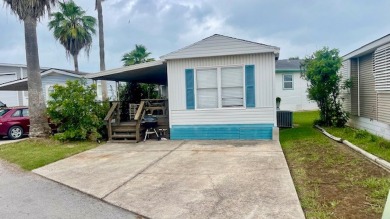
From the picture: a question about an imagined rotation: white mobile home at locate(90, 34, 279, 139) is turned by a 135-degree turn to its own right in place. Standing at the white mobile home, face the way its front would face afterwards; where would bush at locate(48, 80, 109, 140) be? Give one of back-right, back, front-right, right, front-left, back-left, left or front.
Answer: front-left

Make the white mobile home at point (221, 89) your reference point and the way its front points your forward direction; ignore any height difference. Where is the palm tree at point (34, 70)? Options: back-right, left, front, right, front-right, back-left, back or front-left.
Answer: right

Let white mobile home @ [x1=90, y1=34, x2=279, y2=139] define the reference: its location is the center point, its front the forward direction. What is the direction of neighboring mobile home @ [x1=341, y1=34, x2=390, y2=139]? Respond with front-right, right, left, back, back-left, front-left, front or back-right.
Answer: left

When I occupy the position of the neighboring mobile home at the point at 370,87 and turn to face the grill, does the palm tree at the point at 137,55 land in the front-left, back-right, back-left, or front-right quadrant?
front-right

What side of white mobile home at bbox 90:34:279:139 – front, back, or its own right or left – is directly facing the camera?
front

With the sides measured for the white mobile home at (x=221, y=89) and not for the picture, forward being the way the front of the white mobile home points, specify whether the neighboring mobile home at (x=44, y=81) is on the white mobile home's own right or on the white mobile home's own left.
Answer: on the white mobile home's own right

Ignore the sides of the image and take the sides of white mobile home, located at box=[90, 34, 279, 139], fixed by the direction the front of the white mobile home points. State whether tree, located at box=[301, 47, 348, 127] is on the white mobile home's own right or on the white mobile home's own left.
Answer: on the white mobile home's own left

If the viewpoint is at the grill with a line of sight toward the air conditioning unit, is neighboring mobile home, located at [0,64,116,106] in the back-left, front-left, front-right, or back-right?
back-left

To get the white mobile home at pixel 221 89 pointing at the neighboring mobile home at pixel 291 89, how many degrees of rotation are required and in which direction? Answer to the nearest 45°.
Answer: approximately 135° to its left

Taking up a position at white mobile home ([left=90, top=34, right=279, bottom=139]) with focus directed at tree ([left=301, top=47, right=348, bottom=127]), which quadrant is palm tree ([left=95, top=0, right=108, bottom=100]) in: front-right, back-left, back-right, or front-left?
back-left

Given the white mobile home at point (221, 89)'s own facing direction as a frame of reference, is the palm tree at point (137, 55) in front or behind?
behind
